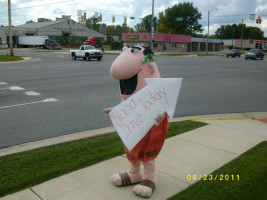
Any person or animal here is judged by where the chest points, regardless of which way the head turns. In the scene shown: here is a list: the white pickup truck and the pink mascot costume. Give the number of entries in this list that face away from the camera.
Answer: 0

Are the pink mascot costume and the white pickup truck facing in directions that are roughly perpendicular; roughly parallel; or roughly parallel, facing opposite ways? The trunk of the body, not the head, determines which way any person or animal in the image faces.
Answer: roughly perpendicular

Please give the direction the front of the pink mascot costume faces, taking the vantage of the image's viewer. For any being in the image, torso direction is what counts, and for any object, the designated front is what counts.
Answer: facing the viewer and to the left of the viewer

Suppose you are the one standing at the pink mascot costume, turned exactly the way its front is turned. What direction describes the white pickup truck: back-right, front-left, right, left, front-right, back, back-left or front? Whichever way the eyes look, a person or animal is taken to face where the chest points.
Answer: back-right
